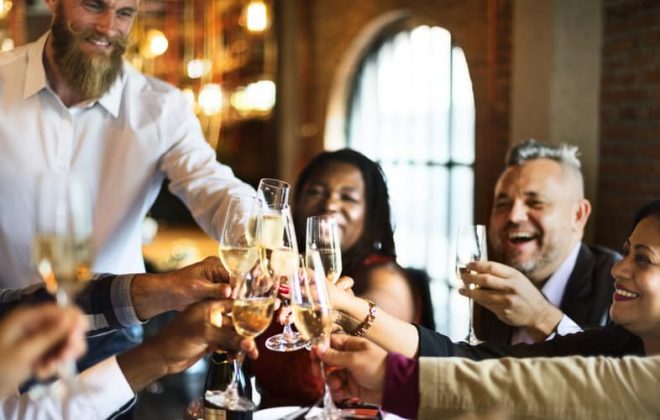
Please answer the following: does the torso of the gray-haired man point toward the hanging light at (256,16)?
no

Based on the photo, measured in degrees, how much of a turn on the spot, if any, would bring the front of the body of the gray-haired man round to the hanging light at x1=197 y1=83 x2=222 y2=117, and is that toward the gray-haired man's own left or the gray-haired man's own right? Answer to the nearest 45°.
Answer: approximately 90° to the gray-haired man's own right

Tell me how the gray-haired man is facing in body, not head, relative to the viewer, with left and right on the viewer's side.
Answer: facing the viewer and to the left of the viewer

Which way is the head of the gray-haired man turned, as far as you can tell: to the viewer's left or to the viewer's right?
to the viewer's left

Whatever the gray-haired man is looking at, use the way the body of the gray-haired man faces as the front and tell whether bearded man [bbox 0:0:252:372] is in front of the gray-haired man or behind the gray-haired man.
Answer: in front

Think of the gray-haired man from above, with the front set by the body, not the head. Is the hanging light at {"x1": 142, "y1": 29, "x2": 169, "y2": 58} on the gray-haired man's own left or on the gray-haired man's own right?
on the gray-haired man's own right

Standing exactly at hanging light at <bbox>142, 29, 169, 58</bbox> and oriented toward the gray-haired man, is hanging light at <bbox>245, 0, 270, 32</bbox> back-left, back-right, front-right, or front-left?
front-left

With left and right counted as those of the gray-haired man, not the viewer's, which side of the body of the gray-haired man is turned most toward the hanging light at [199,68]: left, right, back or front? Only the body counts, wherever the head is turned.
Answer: right

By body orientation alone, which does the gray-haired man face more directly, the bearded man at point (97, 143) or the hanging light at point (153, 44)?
the bearded man

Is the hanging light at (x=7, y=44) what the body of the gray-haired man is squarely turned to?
no

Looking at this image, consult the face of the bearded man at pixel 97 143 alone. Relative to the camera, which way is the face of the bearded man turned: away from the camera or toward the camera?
toward the camera
